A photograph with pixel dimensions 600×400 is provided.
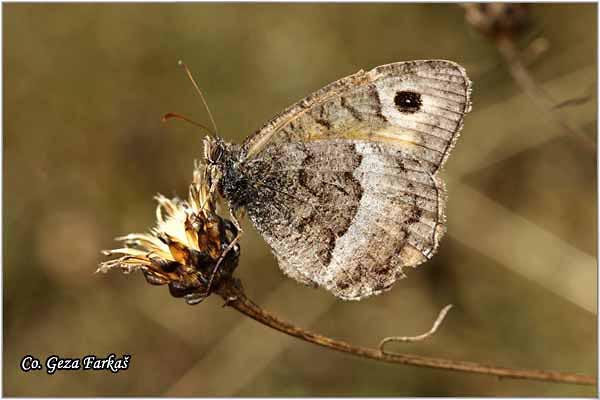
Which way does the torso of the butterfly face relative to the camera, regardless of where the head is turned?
to the viewer's left
